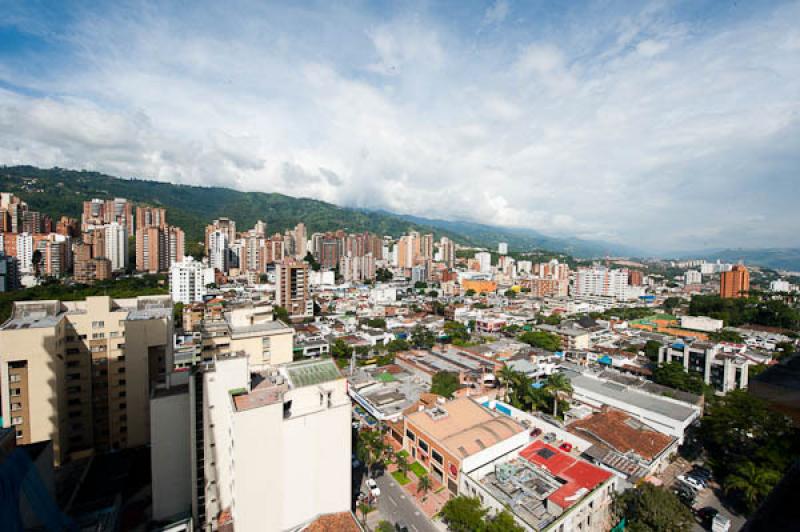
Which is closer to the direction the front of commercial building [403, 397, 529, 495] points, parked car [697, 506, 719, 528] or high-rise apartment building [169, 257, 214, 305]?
the high-rise apartment building

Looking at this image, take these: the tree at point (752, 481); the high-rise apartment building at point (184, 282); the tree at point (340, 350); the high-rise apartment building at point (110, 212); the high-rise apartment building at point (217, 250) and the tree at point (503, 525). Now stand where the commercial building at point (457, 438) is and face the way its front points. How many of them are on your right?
4

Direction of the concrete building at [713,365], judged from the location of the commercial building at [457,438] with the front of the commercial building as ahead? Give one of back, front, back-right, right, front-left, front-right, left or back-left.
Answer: back

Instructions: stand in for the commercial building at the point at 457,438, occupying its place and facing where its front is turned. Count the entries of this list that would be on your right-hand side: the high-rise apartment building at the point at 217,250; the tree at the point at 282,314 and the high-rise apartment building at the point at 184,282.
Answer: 3

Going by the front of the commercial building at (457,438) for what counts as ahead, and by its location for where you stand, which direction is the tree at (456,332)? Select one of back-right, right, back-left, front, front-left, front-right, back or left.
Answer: back-right

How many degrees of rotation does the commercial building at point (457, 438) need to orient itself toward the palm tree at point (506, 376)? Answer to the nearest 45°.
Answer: approximately 135° to its right

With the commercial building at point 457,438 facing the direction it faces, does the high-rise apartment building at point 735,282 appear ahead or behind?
behind

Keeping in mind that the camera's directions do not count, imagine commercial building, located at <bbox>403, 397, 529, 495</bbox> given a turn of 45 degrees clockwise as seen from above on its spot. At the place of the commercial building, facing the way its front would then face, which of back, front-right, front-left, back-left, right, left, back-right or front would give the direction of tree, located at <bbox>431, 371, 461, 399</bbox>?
right

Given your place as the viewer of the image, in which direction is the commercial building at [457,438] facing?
facing the viewer and to the left of the viewer

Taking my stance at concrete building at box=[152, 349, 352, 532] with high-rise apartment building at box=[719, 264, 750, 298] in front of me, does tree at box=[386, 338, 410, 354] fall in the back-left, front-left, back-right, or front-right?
front-left

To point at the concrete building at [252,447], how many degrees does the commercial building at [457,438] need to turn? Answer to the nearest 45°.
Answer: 0° — it already faces it

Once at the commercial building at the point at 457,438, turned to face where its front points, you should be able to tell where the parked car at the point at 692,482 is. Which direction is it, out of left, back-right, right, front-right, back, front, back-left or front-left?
back-left

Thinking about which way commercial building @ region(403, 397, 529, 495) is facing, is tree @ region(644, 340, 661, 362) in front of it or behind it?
behind

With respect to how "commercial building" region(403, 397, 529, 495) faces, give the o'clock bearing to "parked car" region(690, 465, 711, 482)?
The parked car is roughly at 7 o'clock from the commercial building.

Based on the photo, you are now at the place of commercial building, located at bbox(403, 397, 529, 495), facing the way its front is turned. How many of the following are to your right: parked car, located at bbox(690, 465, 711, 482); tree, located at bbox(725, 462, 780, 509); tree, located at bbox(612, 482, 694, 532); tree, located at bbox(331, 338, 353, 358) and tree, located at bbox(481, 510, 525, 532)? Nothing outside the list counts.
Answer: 1

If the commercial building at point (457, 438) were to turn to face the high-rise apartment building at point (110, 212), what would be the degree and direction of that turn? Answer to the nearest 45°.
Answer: approximately 90° to its right

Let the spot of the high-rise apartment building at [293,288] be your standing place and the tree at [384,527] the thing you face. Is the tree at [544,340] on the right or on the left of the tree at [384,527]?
left

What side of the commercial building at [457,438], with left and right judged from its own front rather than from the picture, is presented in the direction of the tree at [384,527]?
front

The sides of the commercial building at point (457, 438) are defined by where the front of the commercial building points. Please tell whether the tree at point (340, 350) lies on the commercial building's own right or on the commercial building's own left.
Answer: on the commercial building's own right

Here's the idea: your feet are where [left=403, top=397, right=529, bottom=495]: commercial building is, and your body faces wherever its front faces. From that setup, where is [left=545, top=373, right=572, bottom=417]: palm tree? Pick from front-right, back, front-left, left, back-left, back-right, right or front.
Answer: back
